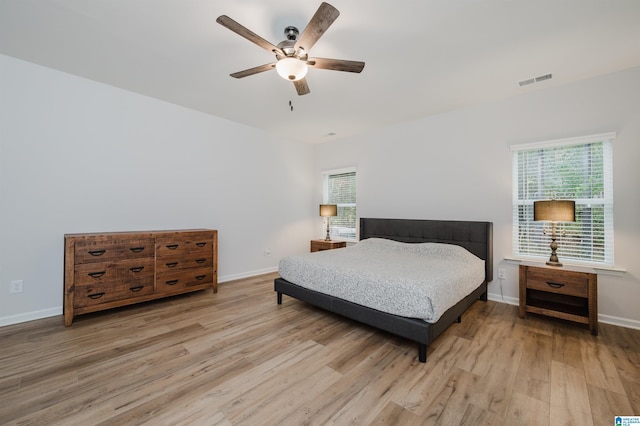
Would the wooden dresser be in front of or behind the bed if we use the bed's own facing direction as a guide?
in front

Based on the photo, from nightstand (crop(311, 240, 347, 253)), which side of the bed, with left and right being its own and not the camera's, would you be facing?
right

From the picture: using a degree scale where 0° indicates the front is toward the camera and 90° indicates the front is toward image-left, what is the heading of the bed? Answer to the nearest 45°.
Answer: approximately 45°

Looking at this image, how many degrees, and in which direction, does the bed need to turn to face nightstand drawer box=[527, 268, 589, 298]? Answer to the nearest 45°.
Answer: approximately 135° to its left

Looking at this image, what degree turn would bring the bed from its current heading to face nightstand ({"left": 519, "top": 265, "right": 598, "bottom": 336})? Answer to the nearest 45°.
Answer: approximately 135° to its left
